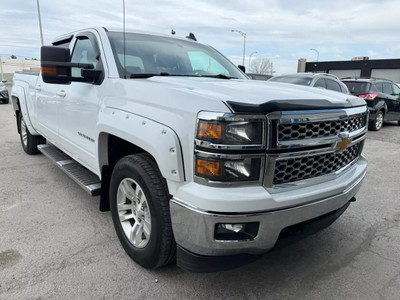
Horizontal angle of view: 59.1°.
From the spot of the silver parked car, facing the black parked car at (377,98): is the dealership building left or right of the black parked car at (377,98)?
left

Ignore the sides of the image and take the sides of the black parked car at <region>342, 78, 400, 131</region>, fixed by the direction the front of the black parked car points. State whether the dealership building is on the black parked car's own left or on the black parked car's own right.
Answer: on the black parked car's own left

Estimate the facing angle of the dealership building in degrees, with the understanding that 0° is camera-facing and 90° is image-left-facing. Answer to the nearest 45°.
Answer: approximately 0°

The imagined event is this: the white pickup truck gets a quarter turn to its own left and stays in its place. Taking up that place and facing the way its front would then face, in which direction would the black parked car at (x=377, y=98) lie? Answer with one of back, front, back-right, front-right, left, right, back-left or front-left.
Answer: front

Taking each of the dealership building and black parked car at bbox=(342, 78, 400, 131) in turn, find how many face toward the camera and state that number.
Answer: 1

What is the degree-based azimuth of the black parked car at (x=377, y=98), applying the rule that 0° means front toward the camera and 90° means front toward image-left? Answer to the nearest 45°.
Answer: approximately 225°

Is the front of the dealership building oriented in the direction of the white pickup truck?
yes

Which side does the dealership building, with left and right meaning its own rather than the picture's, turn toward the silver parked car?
front
